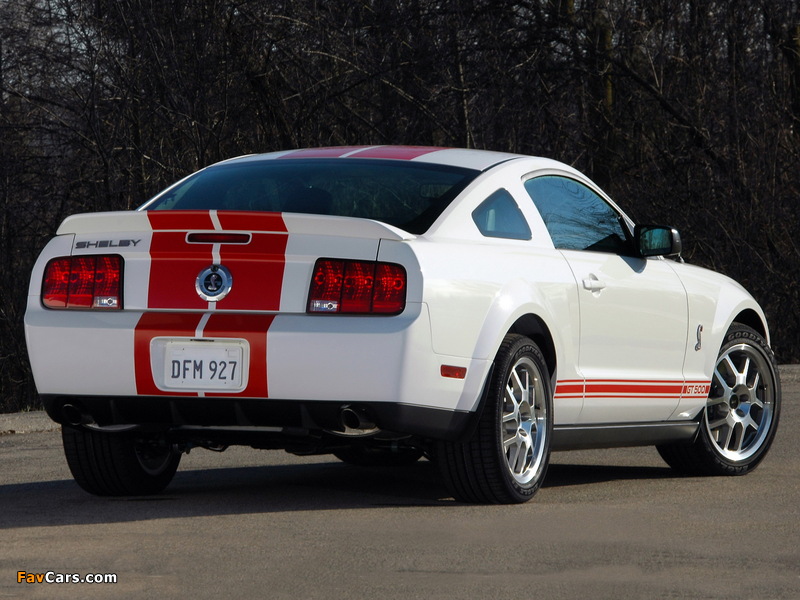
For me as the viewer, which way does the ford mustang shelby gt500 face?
facing away from the viewer and to the right of the viewer
